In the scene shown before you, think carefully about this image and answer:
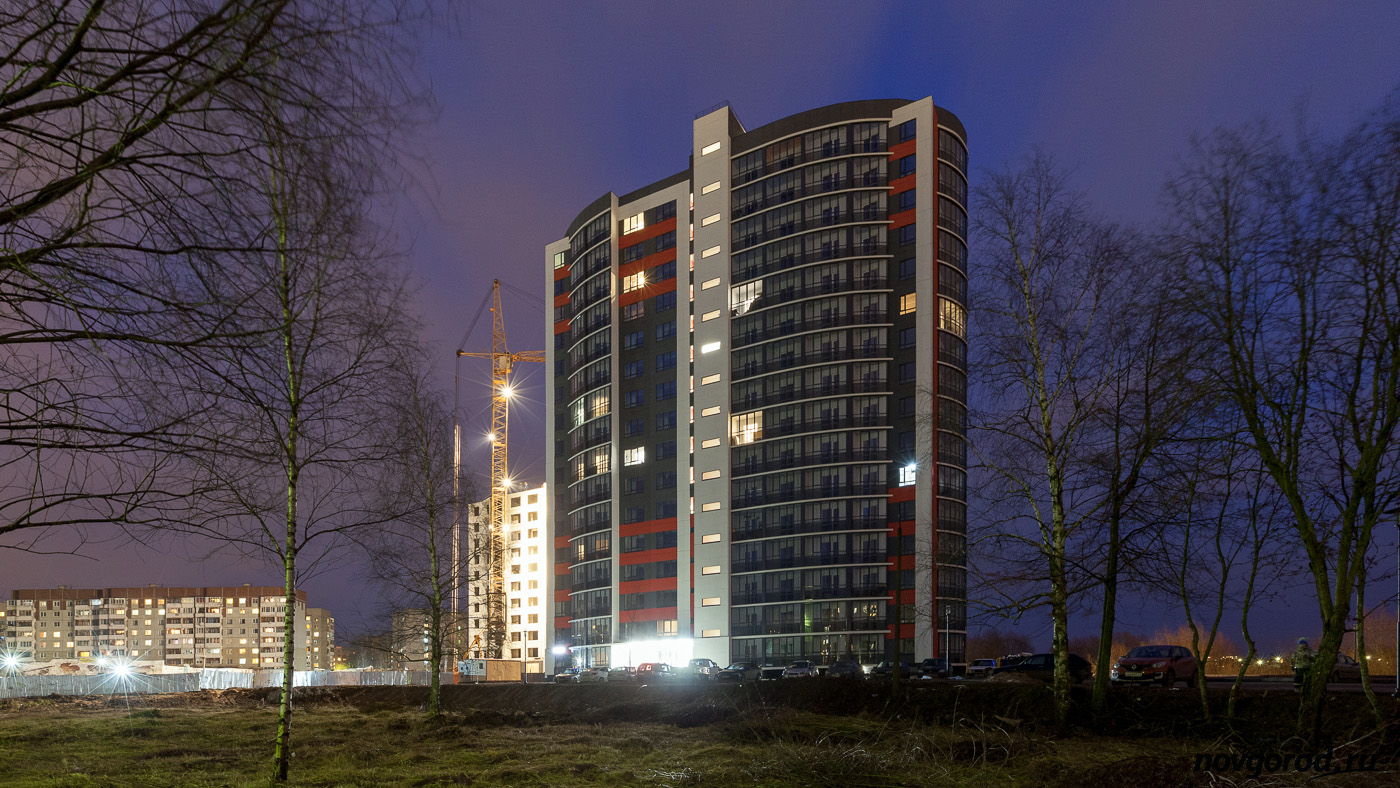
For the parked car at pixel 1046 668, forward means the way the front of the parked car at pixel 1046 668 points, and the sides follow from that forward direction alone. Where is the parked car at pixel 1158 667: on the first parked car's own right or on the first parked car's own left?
on the first parked car's own left

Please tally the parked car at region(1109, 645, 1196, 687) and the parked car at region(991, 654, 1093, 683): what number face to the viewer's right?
0

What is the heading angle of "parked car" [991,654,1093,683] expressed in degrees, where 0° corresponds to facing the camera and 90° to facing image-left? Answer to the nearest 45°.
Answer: approximately 90°

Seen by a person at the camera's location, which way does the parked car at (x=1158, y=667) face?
facing the viewer and to the left of the viewer

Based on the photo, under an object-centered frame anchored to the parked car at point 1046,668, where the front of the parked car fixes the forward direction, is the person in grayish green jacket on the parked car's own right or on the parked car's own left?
on the parked car's own left

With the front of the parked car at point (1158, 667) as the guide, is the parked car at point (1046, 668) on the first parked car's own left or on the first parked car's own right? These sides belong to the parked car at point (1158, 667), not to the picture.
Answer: on the first parked car's own right
